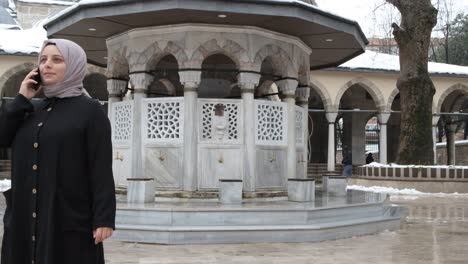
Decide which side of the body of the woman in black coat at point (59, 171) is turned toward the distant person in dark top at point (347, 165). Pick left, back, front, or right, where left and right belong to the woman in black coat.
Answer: back

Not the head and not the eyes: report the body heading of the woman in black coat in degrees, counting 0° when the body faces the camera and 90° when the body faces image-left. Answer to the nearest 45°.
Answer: approximately 45°
